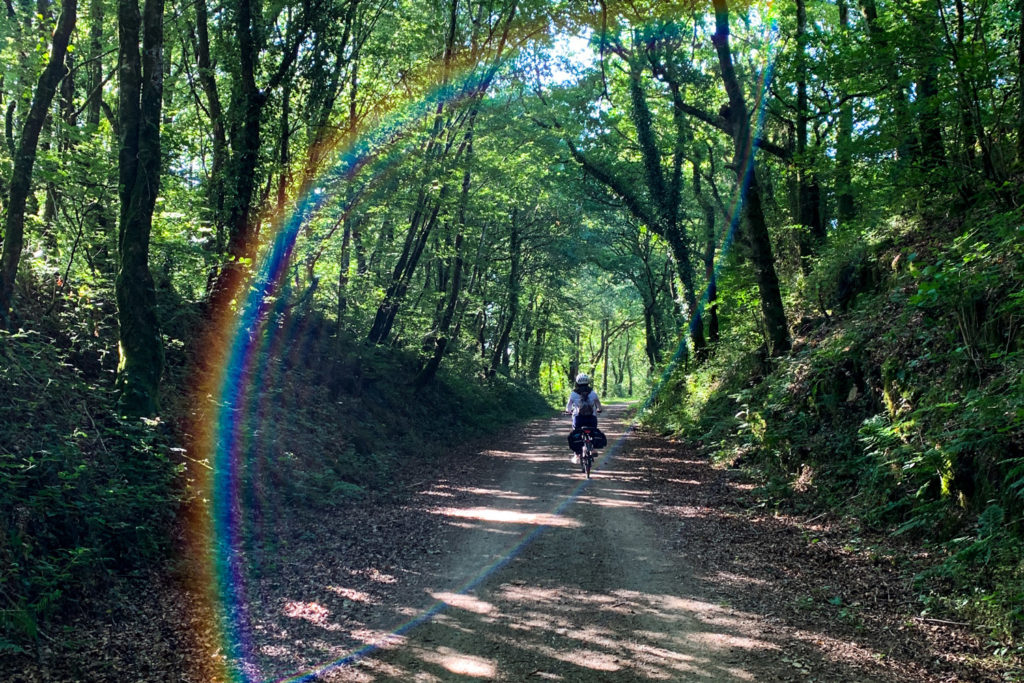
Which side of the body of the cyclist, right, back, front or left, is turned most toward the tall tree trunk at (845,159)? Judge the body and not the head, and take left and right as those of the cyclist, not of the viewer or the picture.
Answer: right

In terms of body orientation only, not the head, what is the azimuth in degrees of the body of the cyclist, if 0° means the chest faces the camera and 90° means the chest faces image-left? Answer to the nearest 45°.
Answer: approximately 180°

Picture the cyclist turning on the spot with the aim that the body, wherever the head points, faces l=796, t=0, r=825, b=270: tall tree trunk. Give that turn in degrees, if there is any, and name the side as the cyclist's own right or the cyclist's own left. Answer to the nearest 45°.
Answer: approximately 45° to the cyclist's own right

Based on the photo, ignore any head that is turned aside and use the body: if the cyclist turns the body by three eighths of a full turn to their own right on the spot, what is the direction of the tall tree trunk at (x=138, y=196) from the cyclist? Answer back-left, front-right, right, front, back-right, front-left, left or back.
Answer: right

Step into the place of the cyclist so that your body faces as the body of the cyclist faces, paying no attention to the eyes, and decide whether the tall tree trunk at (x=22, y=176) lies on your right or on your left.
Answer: on your left

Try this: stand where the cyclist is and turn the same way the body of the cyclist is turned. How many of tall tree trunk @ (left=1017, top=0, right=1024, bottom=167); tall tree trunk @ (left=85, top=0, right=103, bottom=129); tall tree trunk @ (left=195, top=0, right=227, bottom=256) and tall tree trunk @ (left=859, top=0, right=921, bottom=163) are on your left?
2

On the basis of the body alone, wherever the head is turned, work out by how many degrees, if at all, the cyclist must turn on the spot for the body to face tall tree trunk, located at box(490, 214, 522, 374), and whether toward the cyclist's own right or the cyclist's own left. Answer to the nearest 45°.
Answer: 0° — they already face it

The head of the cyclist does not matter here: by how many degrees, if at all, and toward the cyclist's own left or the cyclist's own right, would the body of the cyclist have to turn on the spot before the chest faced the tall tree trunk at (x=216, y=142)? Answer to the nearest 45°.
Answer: approximately 90° to the cyclist's own left

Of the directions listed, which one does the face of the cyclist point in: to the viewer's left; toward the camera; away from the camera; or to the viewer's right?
away from the camera
